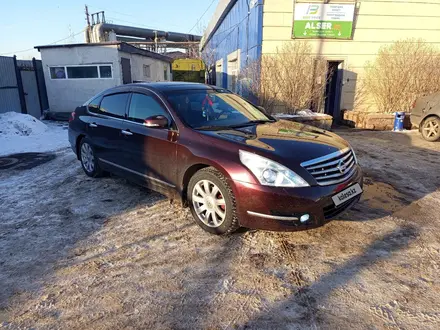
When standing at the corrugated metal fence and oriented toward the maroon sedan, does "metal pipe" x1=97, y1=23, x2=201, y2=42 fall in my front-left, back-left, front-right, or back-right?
back-left

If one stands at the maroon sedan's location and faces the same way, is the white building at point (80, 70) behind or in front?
behind

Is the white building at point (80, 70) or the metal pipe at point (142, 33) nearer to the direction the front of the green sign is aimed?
the white building

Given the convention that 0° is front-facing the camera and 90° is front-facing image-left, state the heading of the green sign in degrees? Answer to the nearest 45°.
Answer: approximately 0°

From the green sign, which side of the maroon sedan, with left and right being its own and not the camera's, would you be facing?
left

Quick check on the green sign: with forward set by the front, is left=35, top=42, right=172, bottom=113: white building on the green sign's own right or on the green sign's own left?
on the green sign's own right

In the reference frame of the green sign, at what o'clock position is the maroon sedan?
The maroon sedan is roughly at 12 o'clock from the green sign.

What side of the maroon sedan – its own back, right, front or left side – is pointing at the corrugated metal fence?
back
